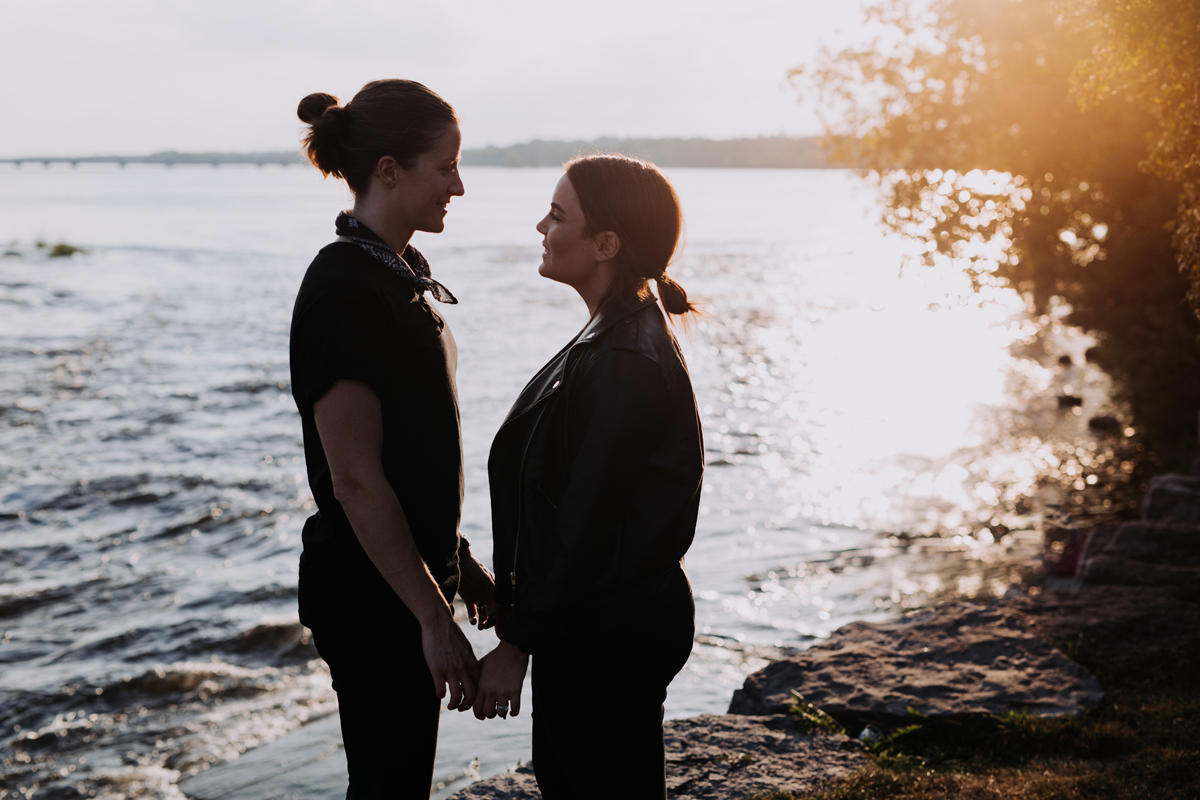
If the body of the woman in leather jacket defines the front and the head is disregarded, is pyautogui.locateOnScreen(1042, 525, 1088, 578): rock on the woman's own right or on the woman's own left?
on the woman's own right

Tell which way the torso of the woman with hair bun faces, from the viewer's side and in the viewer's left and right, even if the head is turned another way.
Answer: facing to the right of the viewer

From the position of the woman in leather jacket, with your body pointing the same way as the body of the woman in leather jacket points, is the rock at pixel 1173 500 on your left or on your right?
on your right

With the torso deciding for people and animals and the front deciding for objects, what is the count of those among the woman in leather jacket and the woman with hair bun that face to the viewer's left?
1

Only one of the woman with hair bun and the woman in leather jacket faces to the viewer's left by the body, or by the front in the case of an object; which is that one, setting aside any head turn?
the woman in leather jacket

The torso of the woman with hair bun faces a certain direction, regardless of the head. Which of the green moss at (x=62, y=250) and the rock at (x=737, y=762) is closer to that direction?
the rock

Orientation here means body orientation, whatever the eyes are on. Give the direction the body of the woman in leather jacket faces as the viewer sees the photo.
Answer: to the viewer's left

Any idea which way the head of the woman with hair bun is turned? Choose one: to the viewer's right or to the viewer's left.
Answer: to the viewer's right
